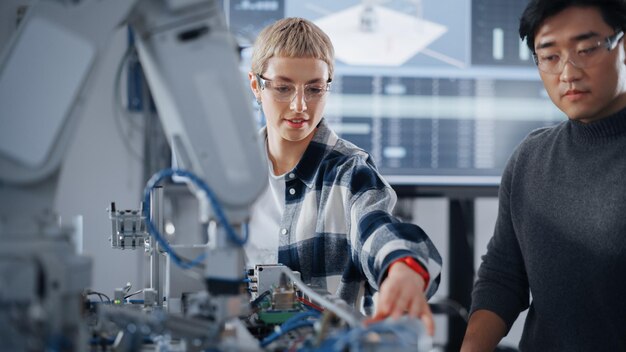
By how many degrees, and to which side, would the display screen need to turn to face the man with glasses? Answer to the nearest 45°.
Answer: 0° — it already faces them

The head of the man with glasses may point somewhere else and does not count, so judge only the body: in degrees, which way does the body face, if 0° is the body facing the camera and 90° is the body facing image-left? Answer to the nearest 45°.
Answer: approximately 45°

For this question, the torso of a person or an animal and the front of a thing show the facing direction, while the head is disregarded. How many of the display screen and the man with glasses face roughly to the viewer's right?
0

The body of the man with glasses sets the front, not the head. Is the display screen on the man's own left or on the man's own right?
on the man's own right

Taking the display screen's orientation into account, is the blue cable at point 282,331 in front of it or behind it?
in front

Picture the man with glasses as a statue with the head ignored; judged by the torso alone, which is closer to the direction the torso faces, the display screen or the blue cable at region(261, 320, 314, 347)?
the blue cable

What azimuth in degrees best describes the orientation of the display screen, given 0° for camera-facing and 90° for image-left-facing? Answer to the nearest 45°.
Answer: approximately 0°

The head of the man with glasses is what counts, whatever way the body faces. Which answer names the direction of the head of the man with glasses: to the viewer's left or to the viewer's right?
to the viewer's left
